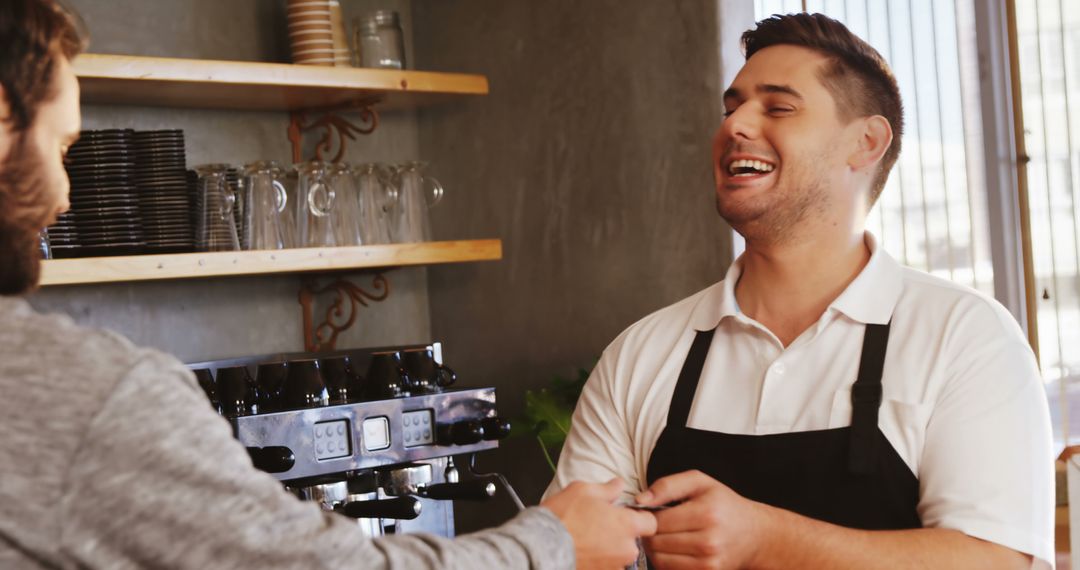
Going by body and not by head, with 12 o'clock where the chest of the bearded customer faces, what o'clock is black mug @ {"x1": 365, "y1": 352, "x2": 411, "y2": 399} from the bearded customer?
The black mug is roughly at 11 o'clock from the bearded customer.

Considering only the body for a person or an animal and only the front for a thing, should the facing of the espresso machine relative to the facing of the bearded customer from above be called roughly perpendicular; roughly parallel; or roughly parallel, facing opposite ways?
roughly perpendicular

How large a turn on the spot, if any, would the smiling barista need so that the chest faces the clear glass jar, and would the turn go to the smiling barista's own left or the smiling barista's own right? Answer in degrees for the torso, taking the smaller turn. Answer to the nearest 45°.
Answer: approximately 90° to the smiling barista's own right

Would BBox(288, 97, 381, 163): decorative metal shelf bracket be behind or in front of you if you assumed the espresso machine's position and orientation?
behind

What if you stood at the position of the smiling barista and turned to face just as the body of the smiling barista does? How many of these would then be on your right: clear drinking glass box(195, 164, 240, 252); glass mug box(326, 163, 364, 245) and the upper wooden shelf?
3

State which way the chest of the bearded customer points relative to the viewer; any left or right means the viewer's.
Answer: facing away from the viewer and to the right of the viewer

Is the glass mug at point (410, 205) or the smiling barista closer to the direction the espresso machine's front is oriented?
the smiling barista

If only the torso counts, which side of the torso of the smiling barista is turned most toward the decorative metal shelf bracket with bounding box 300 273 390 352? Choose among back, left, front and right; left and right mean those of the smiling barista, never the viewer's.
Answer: right
